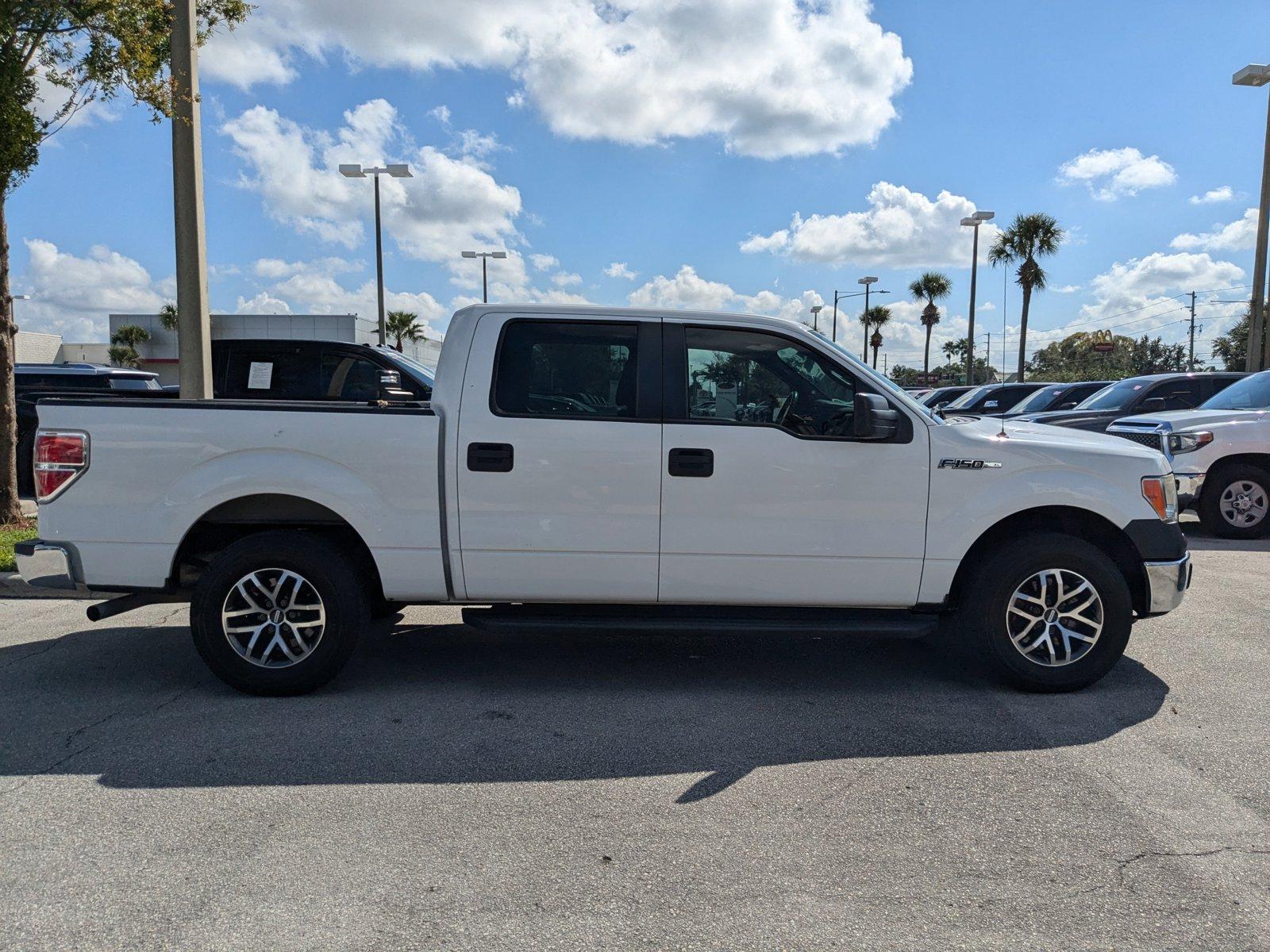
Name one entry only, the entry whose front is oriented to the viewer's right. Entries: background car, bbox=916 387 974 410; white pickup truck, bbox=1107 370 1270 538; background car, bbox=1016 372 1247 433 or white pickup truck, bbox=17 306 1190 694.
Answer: white pickup truck, bbox=17 306 1190 694

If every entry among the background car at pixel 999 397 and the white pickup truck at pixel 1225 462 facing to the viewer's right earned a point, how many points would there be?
0

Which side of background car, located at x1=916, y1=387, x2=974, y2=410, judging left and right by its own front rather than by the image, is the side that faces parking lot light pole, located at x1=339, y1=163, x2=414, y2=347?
front

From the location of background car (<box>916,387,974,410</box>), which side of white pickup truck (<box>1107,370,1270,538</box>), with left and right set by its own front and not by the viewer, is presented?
right

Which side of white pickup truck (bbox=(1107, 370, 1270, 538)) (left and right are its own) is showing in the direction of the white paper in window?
front

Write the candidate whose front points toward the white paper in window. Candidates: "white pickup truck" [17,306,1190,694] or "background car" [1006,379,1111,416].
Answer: the background car

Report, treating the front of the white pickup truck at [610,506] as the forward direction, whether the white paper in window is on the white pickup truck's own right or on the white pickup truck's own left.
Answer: on the white pickup truck's own left

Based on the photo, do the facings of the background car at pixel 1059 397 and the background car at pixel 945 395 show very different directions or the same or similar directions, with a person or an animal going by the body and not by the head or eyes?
same or similar directions

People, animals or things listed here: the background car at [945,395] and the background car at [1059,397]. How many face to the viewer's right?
0

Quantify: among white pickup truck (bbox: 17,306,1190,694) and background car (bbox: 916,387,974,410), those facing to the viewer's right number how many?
1

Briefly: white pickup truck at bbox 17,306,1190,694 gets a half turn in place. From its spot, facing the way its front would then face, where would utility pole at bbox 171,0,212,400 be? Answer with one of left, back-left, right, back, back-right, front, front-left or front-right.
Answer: front-right

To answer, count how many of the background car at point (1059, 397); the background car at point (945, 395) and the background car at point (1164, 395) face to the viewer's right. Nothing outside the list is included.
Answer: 0

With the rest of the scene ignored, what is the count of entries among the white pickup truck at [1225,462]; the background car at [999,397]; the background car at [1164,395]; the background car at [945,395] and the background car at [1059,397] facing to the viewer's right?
0

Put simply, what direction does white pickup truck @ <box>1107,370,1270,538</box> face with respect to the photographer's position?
facing the viewer and to the left of the viewer

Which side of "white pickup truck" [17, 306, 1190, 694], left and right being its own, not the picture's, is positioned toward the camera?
right

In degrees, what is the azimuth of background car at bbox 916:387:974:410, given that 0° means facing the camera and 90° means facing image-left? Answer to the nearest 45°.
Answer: approximately 45°

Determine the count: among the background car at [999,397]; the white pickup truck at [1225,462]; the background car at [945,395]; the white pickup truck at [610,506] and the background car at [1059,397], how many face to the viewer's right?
1
